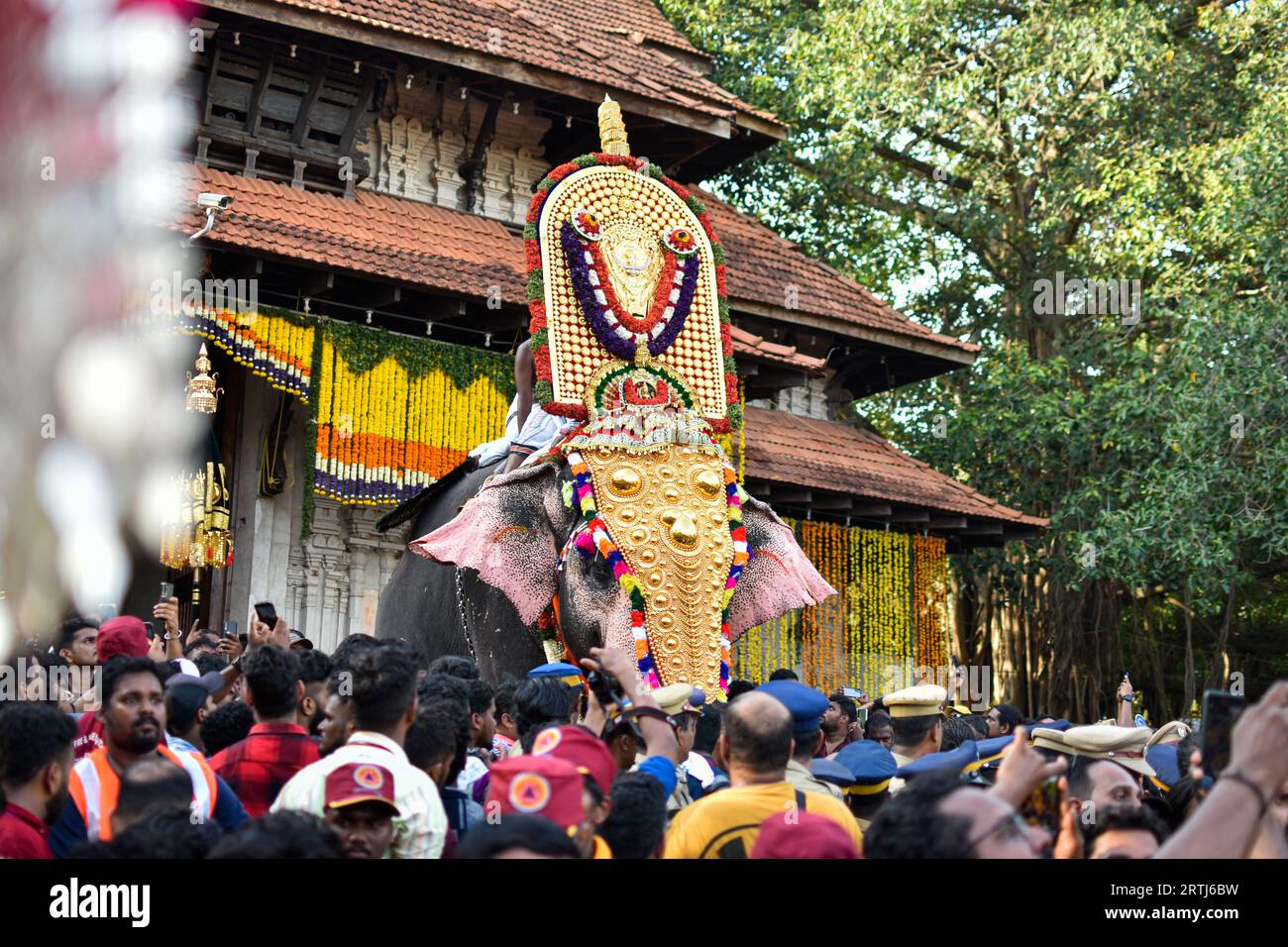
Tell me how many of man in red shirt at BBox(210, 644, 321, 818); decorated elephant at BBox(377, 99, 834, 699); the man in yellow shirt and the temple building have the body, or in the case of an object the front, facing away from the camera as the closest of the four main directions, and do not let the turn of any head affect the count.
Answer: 2

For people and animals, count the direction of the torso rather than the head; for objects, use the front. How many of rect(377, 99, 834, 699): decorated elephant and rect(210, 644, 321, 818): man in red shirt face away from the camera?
1

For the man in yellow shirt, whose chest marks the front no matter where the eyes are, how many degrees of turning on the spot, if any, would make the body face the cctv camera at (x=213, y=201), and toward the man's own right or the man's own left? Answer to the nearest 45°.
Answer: approximately 45° to the man's own left

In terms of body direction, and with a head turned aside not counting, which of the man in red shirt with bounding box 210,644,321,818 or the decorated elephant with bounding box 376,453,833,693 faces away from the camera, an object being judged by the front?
the man in red shirt

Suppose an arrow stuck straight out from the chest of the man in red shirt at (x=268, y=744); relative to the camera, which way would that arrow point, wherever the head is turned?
away from the camera

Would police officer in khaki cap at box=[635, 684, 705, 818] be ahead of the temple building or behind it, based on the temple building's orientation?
ahead

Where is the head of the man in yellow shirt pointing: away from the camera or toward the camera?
away from the camera

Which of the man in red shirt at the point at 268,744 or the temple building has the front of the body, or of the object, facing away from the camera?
the man in red shirt

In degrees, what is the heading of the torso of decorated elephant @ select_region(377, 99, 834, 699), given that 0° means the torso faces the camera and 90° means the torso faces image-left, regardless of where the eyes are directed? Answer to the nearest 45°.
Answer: approximately 315°

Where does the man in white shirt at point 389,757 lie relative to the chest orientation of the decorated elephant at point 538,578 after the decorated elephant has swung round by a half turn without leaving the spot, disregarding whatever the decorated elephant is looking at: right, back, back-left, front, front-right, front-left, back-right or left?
back-left

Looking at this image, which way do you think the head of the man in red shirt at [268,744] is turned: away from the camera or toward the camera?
away from the camera

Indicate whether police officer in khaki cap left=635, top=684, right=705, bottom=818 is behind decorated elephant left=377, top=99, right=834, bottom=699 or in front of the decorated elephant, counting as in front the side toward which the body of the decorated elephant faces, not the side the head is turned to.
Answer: in front

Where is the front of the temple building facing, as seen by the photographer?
facing the viewer and to the right of the viewer
